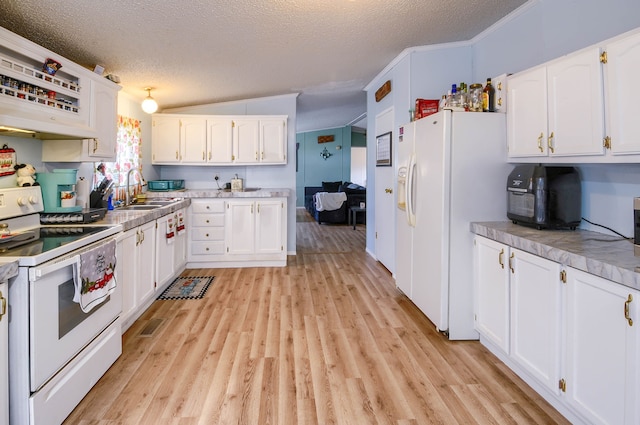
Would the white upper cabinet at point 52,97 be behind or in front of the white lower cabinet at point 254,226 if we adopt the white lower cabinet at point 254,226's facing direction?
in front

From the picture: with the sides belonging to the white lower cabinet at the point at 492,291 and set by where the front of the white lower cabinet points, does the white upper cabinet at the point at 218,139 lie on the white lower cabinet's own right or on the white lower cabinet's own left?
on the white lower cabinet's own right

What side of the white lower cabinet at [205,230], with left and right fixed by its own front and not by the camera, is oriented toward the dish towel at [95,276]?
front

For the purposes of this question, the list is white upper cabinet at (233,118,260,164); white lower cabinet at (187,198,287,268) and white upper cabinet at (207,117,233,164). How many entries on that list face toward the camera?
3

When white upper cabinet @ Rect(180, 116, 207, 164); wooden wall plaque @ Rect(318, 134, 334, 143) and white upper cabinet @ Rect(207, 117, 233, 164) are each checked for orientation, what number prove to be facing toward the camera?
3

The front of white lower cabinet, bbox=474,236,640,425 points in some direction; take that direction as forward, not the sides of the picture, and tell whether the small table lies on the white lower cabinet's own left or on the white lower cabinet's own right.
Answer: on the white lower cabinet's own right

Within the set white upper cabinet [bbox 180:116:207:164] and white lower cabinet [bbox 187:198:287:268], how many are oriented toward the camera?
2

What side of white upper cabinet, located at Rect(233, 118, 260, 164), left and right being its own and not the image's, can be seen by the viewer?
front

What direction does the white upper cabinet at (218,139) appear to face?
toward the camera

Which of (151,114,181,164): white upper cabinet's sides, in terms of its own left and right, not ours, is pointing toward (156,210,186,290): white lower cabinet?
front

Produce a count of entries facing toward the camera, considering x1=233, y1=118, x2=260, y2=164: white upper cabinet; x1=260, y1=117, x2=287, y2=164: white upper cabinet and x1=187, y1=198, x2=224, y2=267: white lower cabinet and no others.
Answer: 3

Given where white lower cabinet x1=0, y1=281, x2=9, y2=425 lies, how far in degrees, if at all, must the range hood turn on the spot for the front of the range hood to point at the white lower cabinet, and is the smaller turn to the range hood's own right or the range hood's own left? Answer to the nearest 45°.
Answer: approximately 45° to the range hood's own right

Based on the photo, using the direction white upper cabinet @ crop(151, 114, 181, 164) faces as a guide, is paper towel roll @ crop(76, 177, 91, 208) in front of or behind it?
in front

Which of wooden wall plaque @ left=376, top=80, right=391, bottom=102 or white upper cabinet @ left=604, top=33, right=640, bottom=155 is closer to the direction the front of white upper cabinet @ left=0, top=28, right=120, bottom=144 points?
the white upper cabinet

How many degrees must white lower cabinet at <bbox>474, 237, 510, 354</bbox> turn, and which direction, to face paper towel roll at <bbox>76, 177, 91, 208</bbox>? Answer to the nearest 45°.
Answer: approximately 45° to its right
